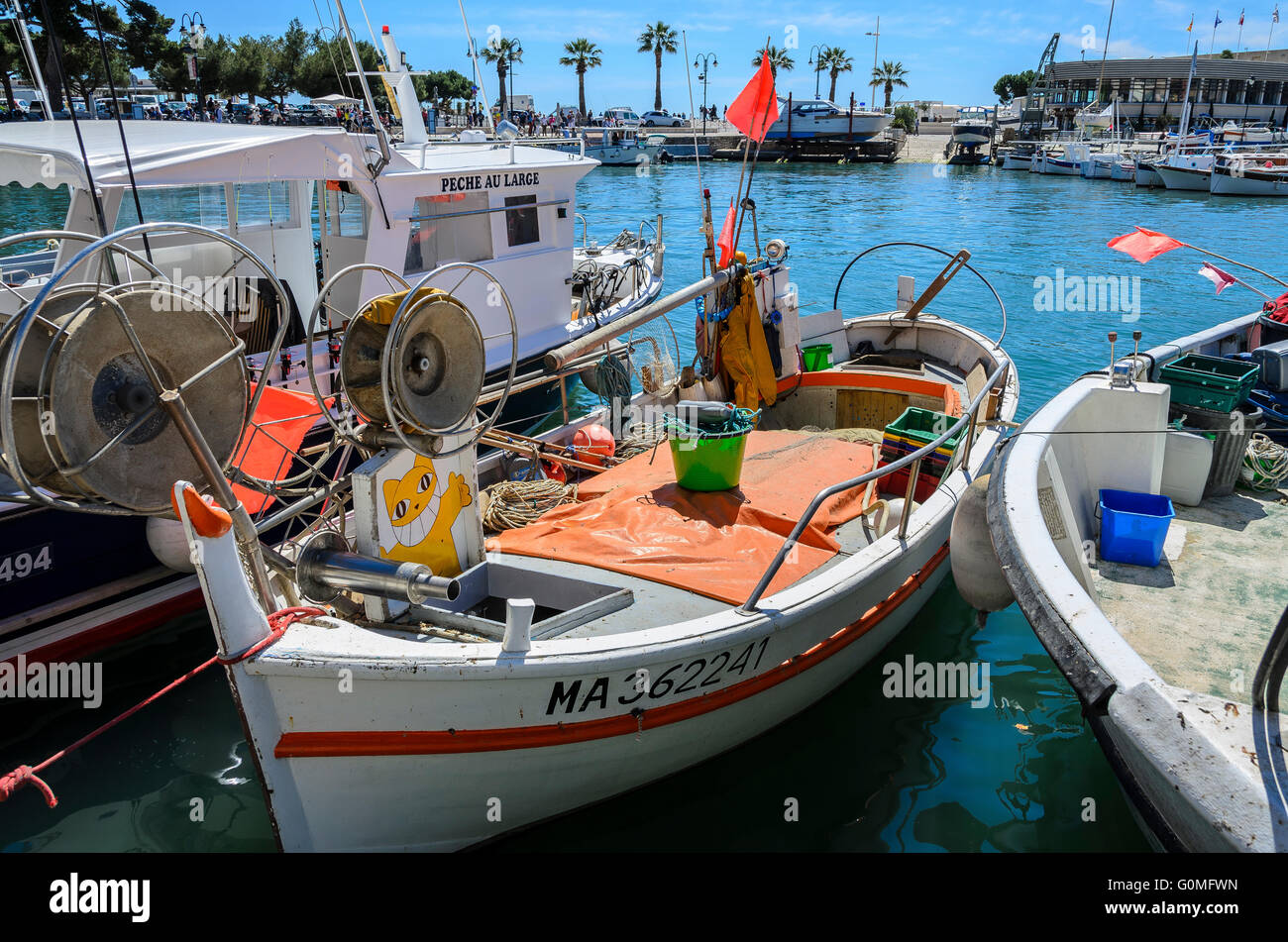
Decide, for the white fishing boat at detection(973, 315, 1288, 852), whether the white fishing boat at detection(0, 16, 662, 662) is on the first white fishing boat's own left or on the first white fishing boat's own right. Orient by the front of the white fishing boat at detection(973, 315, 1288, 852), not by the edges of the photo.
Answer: on the first white fishing boat's own right

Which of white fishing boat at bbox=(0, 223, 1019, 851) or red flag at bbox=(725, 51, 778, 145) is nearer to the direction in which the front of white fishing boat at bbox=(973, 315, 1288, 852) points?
the white fishing boat

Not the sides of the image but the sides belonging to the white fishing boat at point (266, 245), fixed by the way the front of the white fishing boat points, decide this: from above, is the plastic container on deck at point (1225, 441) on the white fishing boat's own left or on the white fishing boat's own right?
on the white fishing boat's own right

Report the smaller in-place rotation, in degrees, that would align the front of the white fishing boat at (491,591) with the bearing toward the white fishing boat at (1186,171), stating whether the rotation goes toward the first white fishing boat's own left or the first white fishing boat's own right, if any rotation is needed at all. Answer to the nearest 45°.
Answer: approximately 180°

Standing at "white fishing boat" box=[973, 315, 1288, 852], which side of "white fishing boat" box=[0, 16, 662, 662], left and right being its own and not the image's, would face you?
right

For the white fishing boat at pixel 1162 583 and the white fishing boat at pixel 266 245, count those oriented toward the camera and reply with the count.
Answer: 1

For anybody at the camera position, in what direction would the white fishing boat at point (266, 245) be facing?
facing away from the viewer and to the right of the viewer

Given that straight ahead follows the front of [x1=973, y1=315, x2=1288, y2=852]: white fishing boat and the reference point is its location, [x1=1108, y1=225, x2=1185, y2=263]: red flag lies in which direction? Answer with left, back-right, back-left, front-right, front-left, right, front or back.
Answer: back

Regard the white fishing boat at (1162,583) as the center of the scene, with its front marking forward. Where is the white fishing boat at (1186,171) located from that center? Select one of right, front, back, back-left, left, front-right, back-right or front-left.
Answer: back

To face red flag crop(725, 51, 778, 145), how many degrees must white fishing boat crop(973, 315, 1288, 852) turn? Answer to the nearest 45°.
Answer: approximately 135° to its right
